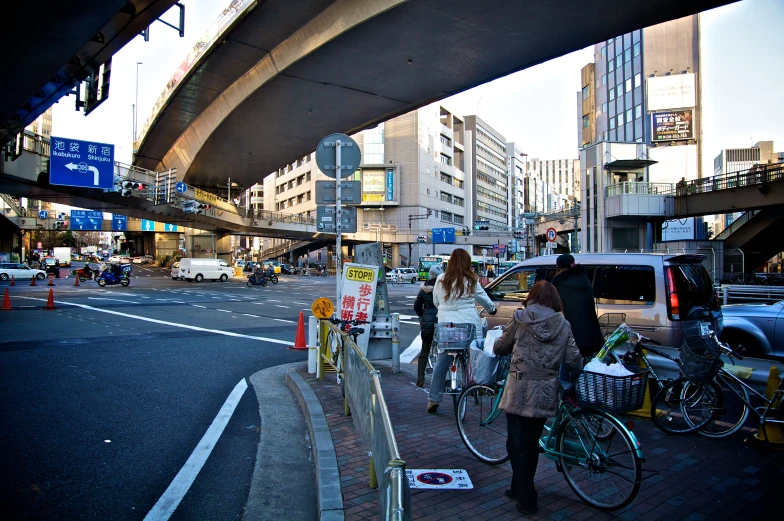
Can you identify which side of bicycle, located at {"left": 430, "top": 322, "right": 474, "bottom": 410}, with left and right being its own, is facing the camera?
back

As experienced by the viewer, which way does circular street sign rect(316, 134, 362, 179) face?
facing away from the viewer

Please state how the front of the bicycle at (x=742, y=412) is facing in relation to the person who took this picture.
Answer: facing to the left of the viewer

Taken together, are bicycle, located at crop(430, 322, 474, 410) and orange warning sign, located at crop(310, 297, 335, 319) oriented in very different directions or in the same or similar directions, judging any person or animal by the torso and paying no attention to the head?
very different directions

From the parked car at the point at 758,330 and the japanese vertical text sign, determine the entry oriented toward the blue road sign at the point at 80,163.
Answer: the parked car

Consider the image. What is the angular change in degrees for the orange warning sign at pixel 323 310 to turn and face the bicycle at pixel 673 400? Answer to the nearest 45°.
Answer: approximately 45° to its left

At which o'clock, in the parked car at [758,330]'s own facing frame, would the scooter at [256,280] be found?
The scooter is roughly at 1 o'clock from the parked car.

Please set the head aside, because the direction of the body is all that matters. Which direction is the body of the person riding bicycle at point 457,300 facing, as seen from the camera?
away from the camera

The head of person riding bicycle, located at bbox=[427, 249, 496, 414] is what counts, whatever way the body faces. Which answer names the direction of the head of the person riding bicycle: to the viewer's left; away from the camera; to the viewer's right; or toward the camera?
away from the camera

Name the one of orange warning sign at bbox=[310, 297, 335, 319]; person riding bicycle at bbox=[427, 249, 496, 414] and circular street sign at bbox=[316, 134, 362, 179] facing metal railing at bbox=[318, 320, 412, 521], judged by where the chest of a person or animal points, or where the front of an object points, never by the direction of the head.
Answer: the orange warning sign

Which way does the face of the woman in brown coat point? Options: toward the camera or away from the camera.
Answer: away from the camera

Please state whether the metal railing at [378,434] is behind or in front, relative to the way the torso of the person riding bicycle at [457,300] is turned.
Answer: behind

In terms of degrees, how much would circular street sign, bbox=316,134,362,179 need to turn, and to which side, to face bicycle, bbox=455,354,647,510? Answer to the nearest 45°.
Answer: approximately 135° to its right
